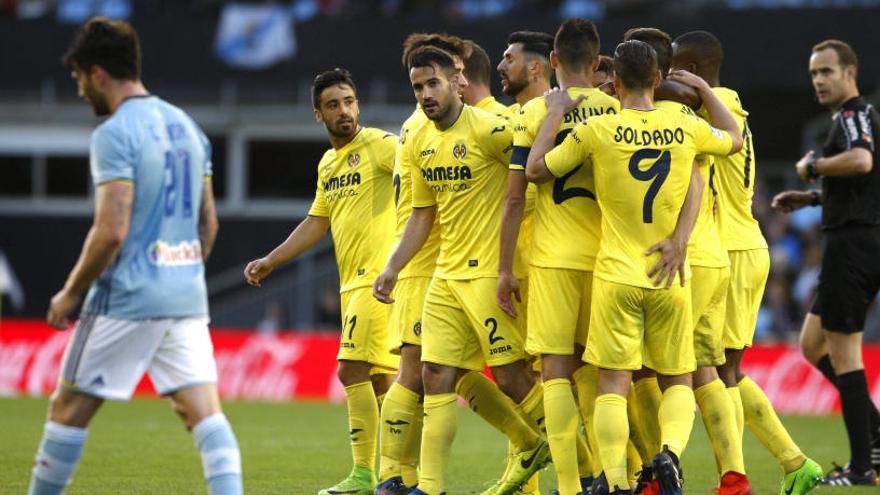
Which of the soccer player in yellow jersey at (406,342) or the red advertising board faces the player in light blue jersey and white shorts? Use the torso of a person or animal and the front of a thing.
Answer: the red advertising board

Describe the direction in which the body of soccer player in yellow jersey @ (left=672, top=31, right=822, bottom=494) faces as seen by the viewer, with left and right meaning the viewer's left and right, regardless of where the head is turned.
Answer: facing to the left of the viewer

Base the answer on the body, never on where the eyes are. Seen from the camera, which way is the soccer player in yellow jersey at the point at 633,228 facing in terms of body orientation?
away from the camera

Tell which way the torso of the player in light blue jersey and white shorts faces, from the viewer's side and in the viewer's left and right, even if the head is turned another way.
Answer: facing away from the viewer and to the left of the viewer

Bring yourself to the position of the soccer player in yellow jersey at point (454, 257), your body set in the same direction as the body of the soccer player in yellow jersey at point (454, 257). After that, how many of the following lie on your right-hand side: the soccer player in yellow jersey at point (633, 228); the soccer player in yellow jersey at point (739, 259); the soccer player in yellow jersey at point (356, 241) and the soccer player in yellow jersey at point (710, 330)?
1

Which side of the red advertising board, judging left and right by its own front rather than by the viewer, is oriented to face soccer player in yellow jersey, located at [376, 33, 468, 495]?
front

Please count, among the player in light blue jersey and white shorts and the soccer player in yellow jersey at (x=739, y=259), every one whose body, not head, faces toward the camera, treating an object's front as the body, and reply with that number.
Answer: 0

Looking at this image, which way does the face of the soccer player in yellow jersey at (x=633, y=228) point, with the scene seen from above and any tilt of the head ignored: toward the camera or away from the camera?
away from the camera

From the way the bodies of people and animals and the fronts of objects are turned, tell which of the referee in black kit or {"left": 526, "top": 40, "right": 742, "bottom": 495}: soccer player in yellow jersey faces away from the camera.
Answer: the soccer player in yellow jersey

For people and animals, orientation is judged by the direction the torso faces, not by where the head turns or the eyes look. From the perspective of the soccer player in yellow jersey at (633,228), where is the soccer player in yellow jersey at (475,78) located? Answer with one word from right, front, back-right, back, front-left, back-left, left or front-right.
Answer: front-left

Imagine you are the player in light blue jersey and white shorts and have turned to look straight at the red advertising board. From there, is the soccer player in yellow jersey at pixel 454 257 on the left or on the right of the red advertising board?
right

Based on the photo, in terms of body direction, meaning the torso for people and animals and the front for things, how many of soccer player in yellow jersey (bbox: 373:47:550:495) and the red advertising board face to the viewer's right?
0
